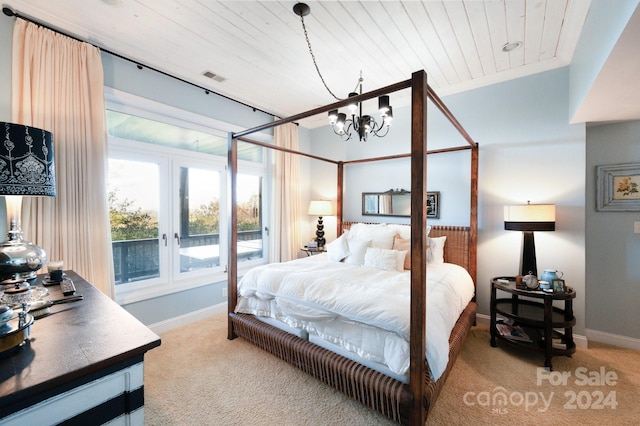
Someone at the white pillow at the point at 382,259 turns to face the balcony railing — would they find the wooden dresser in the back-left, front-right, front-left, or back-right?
front-left

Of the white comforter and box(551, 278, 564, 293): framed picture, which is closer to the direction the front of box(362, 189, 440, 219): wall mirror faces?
the white comforter

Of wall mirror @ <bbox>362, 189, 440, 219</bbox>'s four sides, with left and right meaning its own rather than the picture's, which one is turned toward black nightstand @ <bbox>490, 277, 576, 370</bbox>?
left

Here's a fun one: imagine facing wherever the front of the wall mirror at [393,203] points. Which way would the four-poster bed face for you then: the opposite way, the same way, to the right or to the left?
the same way

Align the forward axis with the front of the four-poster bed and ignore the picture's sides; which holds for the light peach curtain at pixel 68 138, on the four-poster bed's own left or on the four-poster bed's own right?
on the four-poster bed's own right

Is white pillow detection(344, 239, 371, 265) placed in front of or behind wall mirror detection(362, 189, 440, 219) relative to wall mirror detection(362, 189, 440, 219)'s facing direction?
in front

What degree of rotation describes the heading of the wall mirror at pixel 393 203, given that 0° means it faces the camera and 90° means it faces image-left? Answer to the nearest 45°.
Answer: approximately 45°

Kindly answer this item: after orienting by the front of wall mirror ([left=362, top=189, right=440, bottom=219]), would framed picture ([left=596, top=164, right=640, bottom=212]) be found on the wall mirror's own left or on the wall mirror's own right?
on the wall mirror's own left

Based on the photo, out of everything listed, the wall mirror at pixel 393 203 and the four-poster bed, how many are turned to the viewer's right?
0

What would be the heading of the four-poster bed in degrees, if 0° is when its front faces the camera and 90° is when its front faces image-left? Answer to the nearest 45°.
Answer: approximately 45°

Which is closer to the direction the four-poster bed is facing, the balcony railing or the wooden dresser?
the wooden dresser

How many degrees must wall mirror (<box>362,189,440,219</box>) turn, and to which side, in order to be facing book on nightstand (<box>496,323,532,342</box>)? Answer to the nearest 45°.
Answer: approximately 90° to its left

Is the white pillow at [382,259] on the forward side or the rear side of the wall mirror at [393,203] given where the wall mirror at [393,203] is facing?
on the forward side
